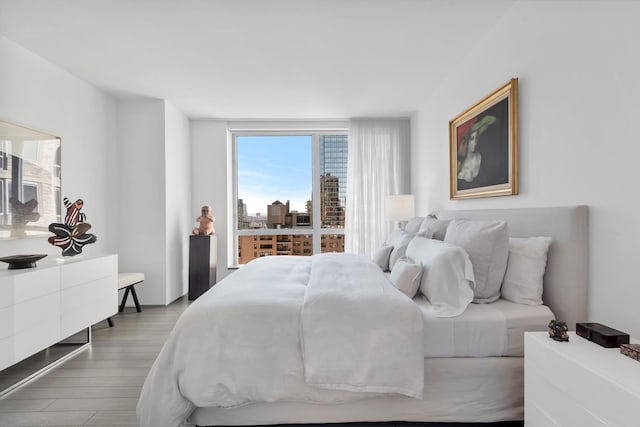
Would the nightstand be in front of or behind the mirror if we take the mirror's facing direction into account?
in front

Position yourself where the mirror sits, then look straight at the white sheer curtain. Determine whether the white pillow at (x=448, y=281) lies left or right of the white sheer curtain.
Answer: right

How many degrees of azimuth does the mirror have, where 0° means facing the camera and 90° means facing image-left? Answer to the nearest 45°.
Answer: approximately 315°

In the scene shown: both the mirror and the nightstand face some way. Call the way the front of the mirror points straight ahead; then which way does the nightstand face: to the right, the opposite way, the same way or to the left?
the opposite way

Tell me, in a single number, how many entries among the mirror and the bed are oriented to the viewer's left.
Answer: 1

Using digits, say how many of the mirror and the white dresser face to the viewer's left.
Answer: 0

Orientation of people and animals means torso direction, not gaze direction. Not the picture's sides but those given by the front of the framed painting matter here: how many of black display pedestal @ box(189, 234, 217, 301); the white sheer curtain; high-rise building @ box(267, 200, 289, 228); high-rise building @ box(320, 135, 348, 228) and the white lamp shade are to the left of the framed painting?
0

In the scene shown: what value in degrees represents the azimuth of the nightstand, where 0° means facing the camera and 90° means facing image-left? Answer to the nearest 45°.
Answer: approximately 45°

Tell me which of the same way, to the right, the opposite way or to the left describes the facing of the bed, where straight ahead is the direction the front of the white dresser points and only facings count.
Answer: the opposite way

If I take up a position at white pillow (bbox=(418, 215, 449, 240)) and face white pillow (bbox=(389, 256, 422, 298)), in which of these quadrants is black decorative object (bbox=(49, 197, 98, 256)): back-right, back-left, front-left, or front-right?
front-right

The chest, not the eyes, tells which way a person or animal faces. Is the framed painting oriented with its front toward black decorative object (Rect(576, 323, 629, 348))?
no

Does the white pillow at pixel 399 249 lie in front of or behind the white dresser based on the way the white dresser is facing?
in front

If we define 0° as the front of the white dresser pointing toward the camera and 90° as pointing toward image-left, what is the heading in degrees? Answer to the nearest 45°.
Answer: approximately 315°

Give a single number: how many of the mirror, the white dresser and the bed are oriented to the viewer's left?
1

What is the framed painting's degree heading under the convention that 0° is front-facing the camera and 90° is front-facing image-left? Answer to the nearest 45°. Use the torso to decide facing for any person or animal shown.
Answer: approximately 45°

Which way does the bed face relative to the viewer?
to the viewer's left

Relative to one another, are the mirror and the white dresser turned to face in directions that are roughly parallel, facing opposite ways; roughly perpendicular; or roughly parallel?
roughly parallel

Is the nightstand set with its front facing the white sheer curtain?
no

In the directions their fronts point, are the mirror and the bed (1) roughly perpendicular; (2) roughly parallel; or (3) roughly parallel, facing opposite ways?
roughly parallel, facing opposite ways

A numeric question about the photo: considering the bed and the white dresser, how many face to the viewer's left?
1

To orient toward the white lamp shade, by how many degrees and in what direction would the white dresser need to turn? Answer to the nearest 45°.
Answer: approximately 45° to its left
